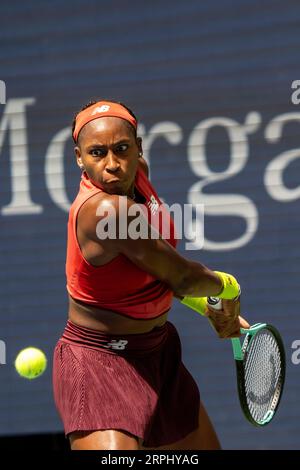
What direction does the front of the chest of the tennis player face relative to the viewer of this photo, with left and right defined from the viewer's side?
facing the viewer and to the right of the viewer
